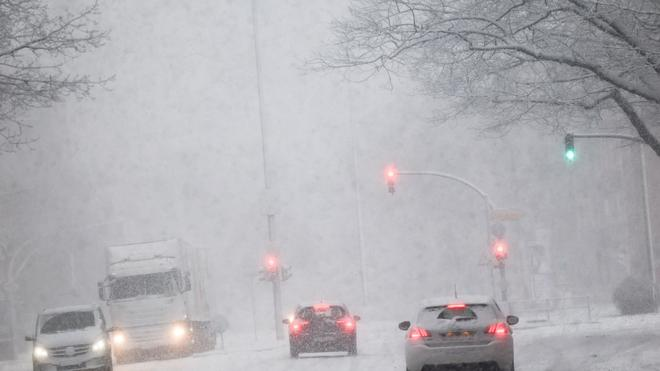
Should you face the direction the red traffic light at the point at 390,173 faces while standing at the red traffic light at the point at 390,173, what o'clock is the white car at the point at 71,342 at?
The white car is roughly at 1 o'clock from the red traffic light.

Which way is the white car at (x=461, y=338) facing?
away from the camera

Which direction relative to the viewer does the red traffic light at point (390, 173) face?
toward the camera

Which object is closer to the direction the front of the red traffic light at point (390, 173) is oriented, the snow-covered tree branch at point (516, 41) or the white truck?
the snow-covered tree branch

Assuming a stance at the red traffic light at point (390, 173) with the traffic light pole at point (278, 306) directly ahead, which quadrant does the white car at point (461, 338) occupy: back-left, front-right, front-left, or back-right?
back-left

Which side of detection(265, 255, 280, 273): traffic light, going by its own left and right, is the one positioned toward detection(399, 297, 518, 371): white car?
front

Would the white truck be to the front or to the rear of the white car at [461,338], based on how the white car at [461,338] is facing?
to the front

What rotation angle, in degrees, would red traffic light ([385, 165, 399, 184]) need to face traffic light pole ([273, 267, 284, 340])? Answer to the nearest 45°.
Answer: approximately 135° to its right

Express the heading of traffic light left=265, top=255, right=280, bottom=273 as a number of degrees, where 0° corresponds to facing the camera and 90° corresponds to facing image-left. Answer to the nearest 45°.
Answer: approximately 0°

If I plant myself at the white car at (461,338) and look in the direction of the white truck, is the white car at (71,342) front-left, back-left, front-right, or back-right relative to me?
front-left

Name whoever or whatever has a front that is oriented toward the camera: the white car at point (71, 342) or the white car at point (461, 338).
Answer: the white car at point (71, 342)

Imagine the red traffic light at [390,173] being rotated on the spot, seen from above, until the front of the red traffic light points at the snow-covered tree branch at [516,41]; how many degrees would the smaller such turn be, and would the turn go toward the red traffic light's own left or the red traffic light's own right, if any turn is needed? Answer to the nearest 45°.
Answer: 0° — it already faces it

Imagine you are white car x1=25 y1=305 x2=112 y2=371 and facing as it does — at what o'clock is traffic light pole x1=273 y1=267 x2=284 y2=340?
The traffic light pole is roughly at 7 o'clock from the white car.

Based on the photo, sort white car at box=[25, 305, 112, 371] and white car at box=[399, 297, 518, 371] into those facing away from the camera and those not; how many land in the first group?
1

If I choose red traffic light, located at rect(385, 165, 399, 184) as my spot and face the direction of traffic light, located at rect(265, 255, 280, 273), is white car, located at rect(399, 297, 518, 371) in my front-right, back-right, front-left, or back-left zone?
back-left
